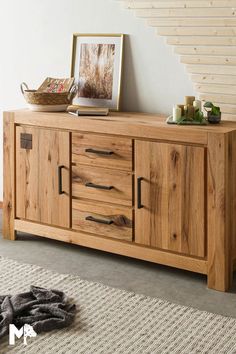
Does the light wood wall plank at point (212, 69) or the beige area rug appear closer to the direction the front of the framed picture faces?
the beige area rug

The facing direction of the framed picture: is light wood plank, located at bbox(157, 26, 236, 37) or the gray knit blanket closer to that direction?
the gray knit blanket

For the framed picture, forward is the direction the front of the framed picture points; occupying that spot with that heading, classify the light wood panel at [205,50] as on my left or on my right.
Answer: on my left

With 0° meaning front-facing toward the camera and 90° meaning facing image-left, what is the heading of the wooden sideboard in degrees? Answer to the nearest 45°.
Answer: approximately 45°

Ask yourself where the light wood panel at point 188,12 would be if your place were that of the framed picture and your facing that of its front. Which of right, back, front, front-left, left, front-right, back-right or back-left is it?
left

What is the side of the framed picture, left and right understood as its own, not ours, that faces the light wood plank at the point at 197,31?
left

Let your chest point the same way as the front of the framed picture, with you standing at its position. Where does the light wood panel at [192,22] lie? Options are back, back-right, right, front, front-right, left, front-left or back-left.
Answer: left

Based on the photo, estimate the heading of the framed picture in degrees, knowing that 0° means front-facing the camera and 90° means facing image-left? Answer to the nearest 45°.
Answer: approximately 45°

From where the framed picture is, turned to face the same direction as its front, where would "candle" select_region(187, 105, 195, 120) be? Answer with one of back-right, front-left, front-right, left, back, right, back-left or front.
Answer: left
